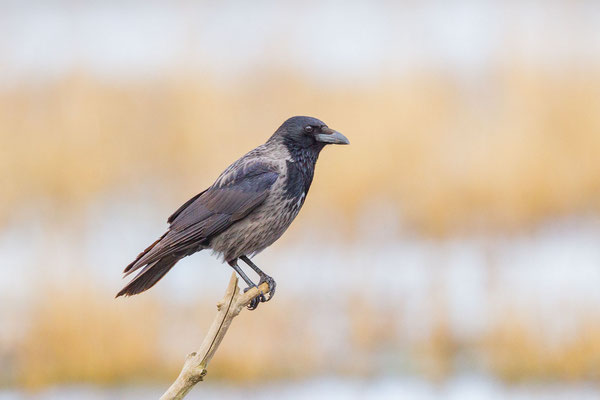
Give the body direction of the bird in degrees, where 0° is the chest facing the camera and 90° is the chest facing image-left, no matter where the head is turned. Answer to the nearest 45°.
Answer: approximately 270°
